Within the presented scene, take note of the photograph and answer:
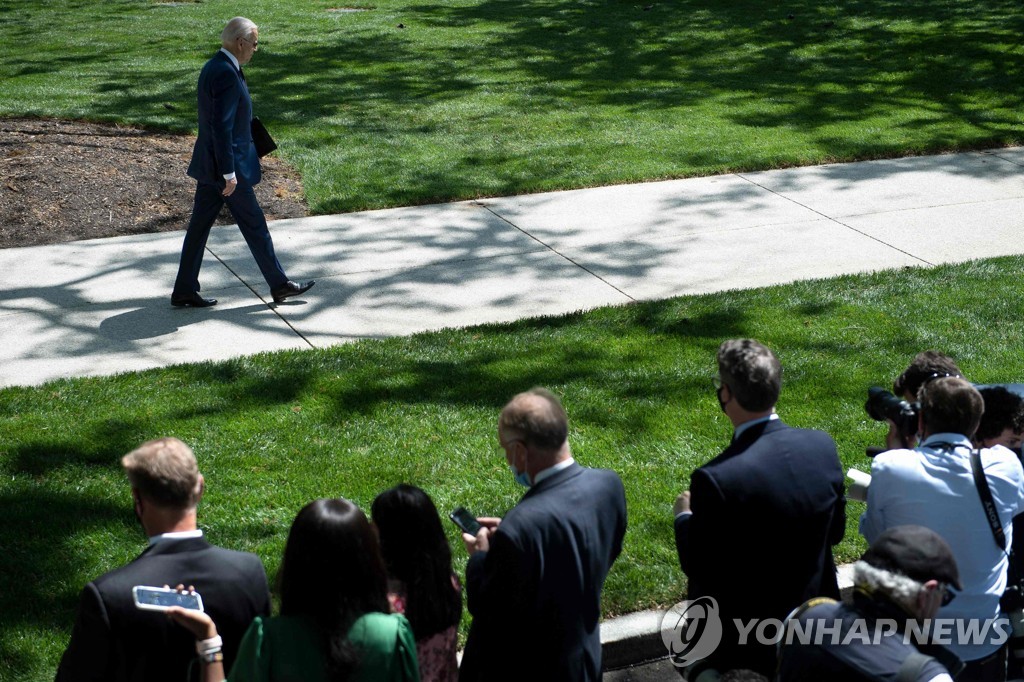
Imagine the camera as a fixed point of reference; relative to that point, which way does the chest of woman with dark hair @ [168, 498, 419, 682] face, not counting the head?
away from the camera

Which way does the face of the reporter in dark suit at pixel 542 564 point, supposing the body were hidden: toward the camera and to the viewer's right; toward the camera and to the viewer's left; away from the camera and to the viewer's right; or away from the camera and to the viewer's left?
away from the camera and to the viewer's left

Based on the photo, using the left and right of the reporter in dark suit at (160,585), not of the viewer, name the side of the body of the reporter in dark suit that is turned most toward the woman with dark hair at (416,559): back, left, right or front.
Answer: right

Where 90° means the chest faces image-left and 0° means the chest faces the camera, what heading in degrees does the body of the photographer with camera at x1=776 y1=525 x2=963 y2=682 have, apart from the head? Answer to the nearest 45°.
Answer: approximately 225°

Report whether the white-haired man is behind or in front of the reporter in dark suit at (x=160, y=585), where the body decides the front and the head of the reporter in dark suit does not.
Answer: in front

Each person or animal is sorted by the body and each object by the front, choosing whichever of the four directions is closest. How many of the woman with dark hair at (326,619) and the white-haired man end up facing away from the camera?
1

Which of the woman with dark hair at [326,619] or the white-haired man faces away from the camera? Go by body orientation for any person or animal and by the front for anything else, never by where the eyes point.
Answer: the woman with dark hair

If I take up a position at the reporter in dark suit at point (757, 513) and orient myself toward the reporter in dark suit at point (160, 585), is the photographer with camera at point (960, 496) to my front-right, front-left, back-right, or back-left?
back-left

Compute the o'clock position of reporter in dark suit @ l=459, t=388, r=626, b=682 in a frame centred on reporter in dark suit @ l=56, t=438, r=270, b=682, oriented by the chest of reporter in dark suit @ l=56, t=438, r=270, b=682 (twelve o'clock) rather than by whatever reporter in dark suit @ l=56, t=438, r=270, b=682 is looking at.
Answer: reporter in dark suit @ l=459, t=388, r=626, b=682 is roughly at 3 o'clock from reporter in dark suit @ l=56, t=438, r=270, b=682.

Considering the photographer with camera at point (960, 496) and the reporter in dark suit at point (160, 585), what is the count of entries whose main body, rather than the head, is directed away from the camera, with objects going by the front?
2

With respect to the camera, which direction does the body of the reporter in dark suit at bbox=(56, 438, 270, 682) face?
away from the camera

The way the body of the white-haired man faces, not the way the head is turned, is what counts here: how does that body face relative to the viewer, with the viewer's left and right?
facing to the right of the viewer

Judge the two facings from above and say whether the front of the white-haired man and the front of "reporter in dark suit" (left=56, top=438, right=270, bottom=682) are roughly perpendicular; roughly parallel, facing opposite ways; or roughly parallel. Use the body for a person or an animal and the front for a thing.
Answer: roughly perpendicular

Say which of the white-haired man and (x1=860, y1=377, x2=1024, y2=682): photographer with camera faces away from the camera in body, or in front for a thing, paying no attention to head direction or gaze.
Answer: the photographer with camera

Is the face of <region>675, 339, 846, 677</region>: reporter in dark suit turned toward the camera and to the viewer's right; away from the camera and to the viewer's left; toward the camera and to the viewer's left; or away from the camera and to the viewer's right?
away from the camera and to the viewer's left
